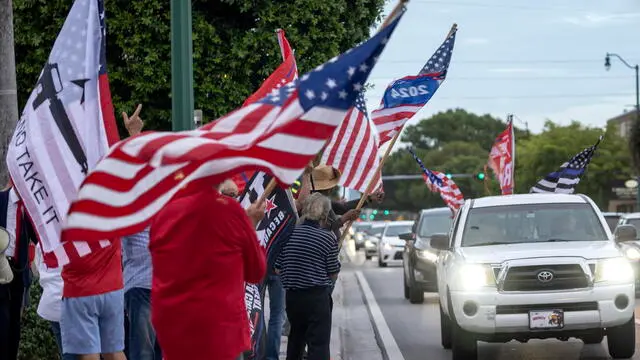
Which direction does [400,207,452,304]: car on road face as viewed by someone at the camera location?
facing the viewer

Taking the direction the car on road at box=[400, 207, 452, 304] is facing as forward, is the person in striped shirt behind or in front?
in front

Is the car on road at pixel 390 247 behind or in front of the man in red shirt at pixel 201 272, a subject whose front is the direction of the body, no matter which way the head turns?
in front

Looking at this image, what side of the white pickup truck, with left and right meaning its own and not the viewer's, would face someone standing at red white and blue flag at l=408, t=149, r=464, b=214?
back

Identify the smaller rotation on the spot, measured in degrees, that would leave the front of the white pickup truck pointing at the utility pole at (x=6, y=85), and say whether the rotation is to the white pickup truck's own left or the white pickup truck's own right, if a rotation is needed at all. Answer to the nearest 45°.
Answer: approximately 90° to the white pickup truck's own right

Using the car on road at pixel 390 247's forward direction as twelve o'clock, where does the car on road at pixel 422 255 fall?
the car on road at pixel 422 255 is roughly at 12 o'clock from the car on road at pixel 390 247.

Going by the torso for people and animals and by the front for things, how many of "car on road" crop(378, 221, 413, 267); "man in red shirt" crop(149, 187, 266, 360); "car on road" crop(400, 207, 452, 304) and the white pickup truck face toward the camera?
3

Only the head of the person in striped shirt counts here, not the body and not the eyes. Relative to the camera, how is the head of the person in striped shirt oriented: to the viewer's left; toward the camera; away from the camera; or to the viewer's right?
away from the camera

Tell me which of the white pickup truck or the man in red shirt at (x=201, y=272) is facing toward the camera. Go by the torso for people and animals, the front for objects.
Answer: the white pickup truck

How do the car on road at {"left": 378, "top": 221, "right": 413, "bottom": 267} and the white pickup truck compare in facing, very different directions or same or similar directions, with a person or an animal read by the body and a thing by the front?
same or similar directions

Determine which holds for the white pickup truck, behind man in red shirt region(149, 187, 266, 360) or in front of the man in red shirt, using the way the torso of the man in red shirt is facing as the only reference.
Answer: in front

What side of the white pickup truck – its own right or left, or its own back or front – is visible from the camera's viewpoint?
front

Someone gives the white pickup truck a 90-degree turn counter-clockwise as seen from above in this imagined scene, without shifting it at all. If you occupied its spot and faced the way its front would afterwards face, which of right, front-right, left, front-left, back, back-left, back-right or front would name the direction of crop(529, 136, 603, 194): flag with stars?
left

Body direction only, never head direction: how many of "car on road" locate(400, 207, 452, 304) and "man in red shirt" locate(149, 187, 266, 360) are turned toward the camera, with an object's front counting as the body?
1

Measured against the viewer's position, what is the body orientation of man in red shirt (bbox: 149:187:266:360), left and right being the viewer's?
facing away from the viewer and to the right of the viewer

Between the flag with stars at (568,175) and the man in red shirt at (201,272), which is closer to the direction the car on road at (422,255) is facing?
the man in red shirt
